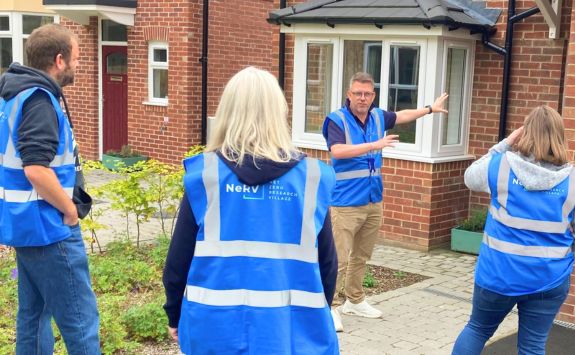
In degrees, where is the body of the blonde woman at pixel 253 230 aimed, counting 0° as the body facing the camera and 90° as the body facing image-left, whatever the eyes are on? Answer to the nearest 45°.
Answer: approximately 180°

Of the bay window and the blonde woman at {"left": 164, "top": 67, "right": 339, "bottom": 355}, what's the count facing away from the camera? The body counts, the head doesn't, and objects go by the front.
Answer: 1

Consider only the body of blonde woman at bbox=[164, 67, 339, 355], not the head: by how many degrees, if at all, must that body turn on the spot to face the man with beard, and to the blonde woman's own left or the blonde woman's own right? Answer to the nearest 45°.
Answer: approximately 45° to the blonde woman's own left

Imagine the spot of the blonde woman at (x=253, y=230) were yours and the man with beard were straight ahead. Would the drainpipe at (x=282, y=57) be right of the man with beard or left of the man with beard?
right

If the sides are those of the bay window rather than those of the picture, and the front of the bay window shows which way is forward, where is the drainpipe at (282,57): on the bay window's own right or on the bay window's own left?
on the bay window's own right

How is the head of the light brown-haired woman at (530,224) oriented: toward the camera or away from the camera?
away from the camera

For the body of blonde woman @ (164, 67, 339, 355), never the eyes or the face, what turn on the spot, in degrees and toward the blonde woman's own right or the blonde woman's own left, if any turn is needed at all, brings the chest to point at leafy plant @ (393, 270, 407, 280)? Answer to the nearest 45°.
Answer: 0° — they already face it

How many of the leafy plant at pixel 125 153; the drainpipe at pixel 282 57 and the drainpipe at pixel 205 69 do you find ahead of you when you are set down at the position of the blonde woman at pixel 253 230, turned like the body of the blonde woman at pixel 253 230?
3

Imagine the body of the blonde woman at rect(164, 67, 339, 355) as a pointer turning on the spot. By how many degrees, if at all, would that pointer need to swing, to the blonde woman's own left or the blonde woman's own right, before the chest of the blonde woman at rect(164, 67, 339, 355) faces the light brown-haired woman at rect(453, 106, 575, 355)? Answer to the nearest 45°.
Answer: approximately 45° to the blonde woman's own right

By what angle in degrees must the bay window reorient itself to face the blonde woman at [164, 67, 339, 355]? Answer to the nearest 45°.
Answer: approximately 45° to its left

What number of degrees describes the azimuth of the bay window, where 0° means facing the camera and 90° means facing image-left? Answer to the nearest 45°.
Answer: approximately 45°

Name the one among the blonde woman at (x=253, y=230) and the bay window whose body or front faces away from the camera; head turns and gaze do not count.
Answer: the blonde woman

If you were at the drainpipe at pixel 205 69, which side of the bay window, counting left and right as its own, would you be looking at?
right

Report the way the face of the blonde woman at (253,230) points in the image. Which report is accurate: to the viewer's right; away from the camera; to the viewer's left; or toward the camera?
away from the camera
